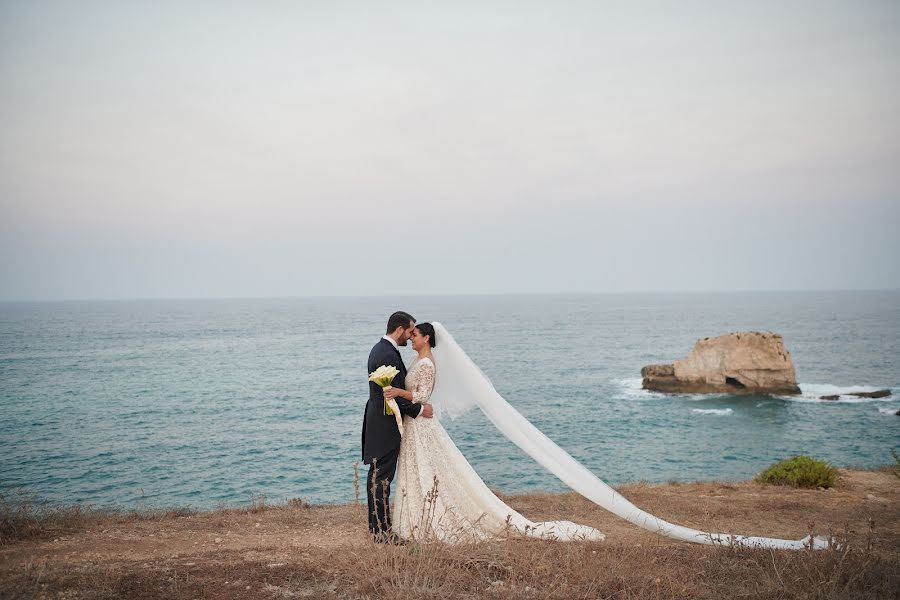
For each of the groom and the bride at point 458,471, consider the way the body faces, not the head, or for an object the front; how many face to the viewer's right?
1

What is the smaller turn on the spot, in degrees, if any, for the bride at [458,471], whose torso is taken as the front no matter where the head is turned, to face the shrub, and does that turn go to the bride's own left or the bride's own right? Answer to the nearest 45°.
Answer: approximately 135° to the bride's own right

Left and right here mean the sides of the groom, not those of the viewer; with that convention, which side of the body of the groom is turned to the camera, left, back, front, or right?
right

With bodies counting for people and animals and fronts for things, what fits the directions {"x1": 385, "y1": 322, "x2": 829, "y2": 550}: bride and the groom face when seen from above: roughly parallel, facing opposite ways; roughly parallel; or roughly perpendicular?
roughly parallel, facing opposite ways

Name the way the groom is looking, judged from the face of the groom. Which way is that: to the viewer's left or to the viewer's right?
to the viewer's right

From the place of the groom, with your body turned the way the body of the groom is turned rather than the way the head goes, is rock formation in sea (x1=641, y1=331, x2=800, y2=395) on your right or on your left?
on your left

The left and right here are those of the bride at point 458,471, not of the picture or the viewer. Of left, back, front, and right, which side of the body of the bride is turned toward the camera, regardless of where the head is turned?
left

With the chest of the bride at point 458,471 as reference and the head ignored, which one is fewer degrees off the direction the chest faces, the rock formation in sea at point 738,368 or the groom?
the groom

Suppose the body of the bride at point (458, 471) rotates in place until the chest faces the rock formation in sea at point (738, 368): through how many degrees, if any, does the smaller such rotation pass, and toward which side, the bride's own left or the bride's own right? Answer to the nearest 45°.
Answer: approximately 90° to the bride's own right

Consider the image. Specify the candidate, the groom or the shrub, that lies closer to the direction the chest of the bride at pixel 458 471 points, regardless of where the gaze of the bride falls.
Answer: the groom
